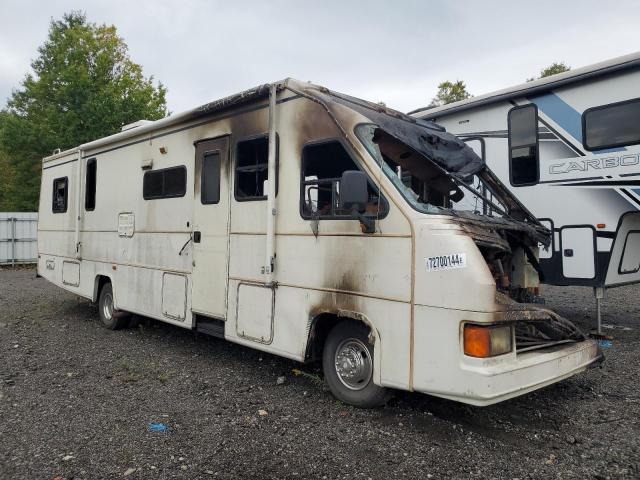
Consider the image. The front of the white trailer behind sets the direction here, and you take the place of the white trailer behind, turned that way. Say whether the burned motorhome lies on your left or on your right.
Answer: on your right

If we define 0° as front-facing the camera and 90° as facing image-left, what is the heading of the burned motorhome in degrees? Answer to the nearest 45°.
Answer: approximately 315°

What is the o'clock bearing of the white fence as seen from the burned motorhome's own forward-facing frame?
The white fence is roughly at 6 o'clock from the burned motorhome.

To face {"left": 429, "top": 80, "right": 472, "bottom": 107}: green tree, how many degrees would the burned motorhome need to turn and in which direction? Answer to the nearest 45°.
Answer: approximately 135° to its left

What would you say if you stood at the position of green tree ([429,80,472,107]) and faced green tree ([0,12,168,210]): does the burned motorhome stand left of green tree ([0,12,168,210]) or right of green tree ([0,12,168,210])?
left

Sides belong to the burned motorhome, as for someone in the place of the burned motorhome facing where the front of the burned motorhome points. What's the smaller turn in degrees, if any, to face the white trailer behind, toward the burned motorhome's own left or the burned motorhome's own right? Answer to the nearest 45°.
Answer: approximately 90° to the burned motorhome's own left

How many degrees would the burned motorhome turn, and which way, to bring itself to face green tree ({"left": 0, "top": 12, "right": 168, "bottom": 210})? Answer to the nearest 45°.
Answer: approximately 180°

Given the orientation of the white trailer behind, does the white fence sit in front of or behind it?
behind

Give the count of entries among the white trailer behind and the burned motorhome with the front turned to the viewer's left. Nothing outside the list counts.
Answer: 0

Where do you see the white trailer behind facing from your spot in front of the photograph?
facing the viewer and to the right of the viewer

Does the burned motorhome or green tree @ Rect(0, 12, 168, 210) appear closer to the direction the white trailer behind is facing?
the burned motorhome

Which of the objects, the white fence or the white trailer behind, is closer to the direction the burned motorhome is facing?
the white trailer behind
